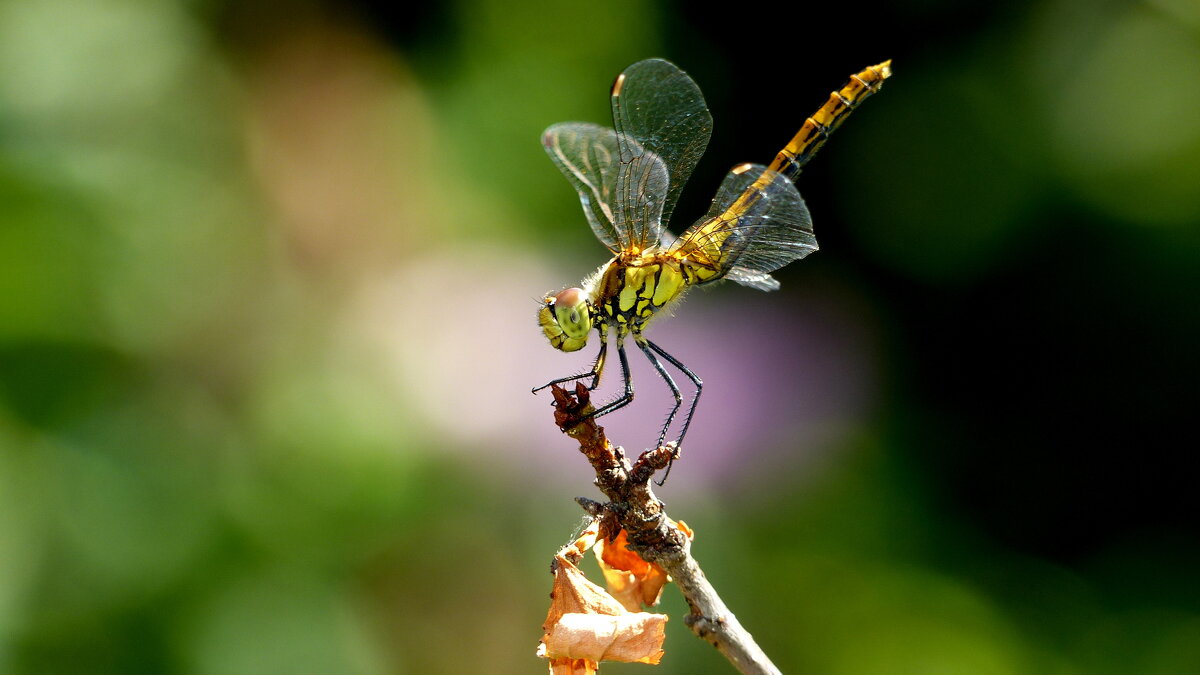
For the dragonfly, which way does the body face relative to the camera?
to the viewer's left
